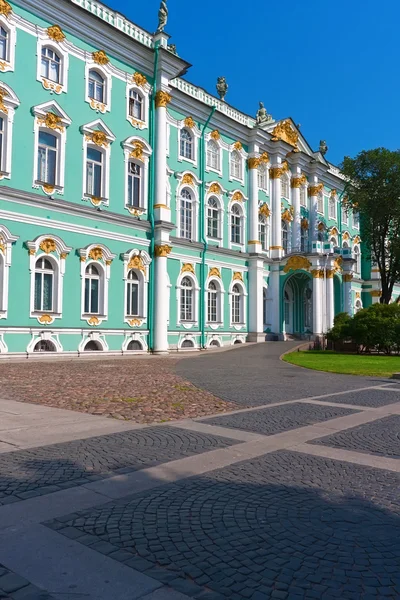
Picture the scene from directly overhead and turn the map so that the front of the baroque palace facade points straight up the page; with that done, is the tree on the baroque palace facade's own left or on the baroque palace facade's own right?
on the baroque palace facade's own left

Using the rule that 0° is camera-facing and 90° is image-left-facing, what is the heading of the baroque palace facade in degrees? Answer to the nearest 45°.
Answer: approximately 315°
